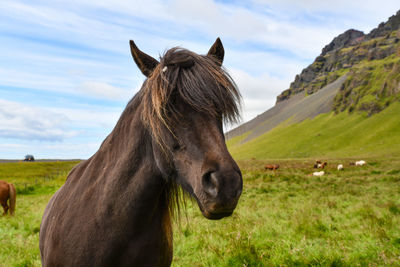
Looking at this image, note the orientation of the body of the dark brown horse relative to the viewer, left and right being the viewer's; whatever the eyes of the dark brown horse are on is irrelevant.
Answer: facing the viewer and to the right of the viewer

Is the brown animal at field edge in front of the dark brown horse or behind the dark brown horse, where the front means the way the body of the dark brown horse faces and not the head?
behind
